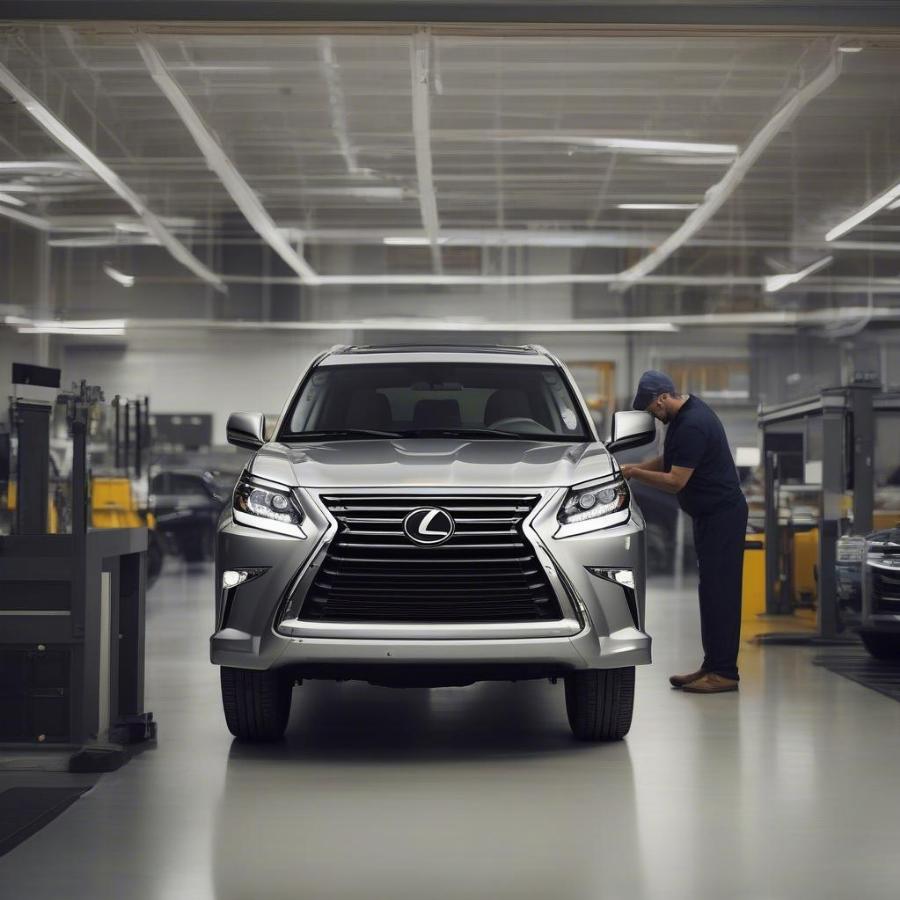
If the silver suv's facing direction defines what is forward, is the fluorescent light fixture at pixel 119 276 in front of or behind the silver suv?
behind

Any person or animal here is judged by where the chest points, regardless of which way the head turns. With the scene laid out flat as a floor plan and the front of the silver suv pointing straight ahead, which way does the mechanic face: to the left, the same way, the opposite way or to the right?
to the right

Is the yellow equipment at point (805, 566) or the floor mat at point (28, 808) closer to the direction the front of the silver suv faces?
the floor mat

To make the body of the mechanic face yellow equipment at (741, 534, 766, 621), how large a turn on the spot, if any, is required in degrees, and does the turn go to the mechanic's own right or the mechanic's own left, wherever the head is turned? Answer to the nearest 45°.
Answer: approximately 90° to the mechanic's own right

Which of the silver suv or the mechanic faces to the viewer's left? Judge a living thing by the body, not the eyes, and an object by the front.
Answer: the mechanic

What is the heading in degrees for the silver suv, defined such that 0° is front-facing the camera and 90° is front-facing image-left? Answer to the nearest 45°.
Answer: approximately 0°

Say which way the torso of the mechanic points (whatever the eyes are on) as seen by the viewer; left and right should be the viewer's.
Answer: facing to the left of the viewer

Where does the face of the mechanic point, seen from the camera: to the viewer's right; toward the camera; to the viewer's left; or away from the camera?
to the viewer's left

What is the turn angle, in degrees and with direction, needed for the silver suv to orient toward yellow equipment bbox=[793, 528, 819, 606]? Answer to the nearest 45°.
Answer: approximately 135° to its left
